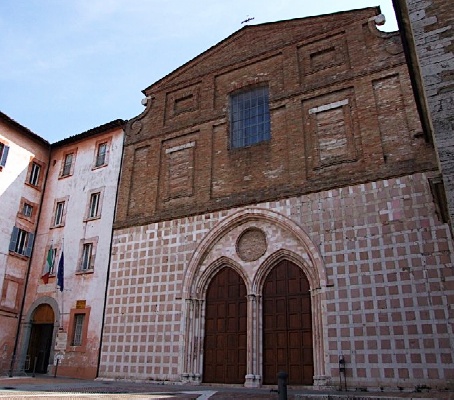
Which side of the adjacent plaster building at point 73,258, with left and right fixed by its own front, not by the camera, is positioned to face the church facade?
left

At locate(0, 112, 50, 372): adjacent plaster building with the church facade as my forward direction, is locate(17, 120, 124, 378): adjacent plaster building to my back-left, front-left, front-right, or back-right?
front-left

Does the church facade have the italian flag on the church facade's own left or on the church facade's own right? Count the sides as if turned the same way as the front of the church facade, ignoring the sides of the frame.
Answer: on the church facade's own right

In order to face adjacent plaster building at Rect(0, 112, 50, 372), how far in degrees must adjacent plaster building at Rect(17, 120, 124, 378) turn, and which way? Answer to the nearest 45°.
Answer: approximately 90° to its right

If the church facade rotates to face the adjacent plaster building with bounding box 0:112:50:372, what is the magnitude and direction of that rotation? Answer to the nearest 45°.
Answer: approximately 45° to its right

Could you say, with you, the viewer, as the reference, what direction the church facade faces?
facing the viewer and to the left of the viewer

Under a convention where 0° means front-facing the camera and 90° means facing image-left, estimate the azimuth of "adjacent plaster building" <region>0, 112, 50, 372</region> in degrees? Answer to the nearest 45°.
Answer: approximately 315°

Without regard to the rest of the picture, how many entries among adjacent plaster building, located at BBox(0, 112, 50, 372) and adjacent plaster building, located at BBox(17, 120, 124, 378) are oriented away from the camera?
0

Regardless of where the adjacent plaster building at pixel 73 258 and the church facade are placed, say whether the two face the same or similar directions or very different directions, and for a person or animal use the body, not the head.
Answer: same or similar directions
